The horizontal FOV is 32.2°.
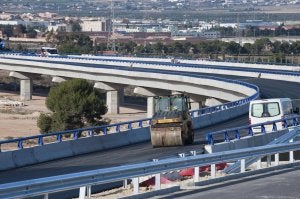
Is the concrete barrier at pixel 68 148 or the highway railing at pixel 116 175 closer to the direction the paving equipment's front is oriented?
the highway railing

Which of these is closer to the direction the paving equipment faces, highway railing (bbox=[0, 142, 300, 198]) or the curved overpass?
the highway railing

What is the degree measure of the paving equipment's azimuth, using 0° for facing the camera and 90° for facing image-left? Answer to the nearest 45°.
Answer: approximately 0°

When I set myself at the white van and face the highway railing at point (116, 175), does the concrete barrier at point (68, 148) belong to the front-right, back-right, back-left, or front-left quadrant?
front-right

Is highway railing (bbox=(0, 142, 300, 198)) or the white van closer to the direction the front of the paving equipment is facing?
the highway railing

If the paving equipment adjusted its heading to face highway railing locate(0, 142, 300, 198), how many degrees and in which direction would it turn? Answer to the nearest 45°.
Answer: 0° — it already faces it

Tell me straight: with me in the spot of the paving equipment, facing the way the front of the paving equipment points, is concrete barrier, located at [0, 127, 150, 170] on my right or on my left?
on my right

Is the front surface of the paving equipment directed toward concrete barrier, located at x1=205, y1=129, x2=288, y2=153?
no
